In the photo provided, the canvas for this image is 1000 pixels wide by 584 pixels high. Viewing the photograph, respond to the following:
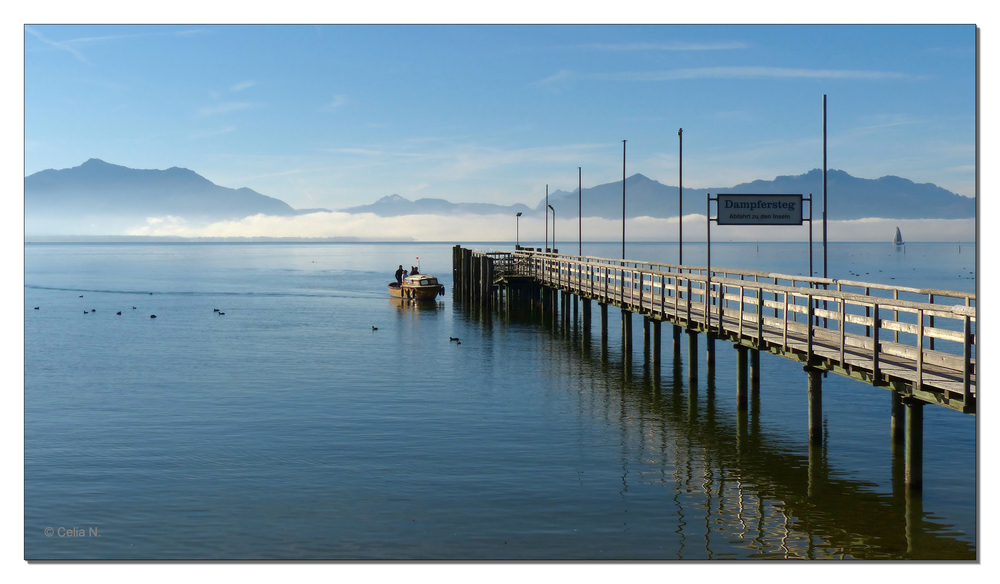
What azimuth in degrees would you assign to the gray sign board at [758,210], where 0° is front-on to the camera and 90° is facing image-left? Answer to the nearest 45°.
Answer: approximately 0°
